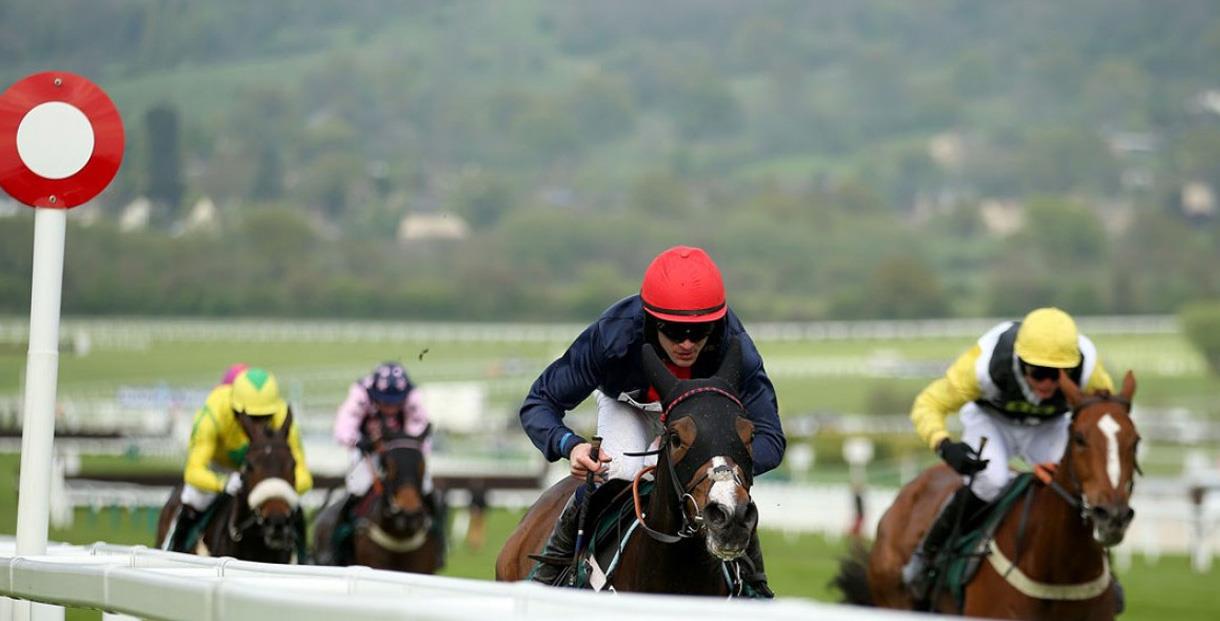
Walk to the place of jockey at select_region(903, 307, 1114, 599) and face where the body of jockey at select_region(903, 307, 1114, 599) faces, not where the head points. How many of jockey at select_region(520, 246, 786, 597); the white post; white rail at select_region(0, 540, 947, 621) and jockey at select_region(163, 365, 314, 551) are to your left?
0

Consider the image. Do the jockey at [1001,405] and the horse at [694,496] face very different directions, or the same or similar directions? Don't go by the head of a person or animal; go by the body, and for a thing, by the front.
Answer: same or similar directions

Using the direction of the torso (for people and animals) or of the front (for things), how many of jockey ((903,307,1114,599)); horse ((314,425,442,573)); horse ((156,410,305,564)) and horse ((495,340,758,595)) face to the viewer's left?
0

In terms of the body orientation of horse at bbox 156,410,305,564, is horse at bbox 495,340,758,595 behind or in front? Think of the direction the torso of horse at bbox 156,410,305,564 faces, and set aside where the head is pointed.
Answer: in front

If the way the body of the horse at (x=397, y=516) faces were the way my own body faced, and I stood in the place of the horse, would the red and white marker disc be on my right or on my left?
on my right

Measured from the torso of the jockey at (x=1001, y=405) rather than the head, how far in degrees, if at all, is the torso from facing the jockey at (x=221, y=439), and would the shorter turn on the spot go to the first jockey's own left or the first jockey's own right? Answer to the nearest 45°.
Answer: approximately 135° to the first jockey's own right

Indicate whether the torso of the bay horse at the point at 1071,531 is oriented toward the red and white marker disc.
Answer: no

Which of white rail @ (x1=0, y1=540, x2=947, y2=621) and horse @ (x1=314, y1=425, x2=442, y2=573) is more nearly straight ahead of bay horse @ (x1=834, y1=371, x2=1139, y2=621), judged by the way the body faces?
the white rail

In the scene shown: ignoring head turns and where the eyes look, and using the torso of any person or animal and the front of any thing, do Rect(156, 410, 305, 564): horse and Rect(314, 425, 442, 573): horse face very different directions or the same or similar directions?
same or similar directions

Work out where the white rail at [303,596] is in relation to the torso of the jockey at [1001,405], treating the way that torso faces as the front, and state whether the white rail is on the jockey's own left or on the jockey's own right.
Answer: on the jockey's own right

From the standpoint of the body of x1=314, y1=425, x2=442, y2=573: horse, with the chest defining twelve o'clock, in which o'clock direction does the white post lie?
The white post is roughly at 2 o'clock from the horse.

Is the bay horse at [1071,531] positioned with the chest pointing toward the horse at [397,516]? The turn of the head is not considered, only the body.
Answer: no

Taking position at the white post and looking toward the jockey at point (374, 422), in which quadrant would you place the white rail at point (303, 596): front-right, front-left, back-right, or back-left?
back-right

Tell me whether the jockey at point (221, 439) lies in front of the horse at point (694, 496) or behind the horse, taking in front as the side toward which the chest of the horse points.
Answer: behind

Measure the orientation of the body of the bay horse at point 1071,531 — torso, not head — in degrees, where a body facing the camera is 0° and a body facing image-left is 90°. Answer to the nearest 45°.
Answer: approximately 315°

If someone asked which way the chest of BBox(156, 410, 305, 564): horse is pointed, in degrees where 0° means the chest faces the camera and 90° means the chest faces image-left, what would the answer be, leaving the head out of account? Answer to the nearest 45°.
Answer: approximately 315°

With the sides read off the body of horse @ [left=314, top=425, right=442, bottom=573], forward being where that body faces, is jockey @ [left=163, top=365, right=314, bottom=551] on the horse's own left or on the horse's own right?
on the horse's own right

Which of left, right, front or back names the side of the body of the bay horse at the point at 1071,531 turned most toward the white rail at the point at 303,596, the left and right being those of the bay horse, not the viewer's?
right

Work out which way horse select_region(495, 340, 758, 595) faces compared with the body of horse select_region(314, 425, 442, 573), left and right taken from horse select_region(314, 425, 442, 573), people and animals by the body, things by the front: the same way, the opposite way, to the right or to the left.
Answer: the same way

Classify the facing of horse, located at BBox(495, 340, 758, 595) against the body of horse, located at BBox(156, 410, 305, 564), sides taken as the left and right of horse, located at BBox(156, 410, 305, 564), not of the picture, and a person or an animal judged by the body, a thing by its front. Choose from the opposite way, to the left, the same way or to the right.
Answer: the same way
